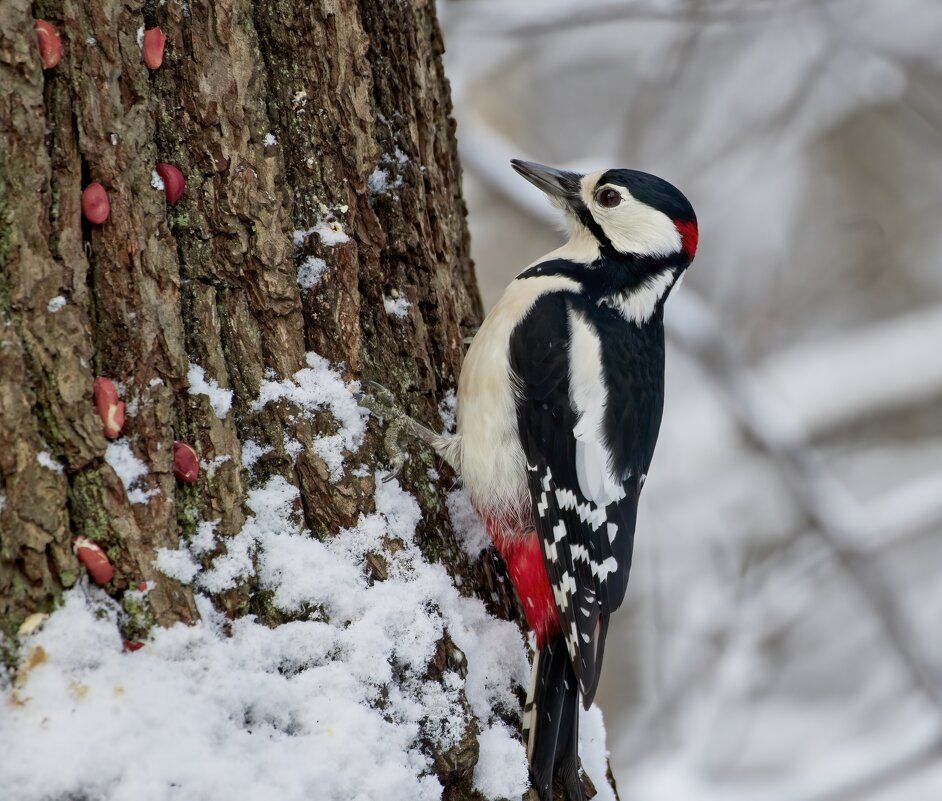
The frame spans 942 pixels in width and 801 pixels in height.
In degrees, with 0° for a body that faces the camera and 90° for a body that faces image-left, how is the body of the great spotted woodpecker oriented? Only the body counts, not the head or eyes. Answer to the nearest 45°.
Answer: approximately 90°
